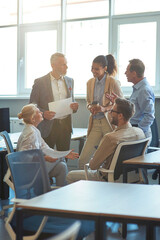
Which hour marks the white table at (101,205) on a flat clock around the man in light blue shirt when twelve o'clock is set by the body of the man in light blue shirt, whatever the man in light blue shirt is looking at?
The white table is roughly at 9 o'clock from the man in light blue shirt.

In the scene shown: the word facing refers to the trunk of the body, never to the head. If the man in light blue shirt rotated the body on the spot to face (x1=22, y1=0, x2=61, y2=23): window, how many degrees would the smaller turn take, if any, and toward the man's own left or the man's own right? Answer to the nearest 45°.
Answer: approximately 45° to the man's own right

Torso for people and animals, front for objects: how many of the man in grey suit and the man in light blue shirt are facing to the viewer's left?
1

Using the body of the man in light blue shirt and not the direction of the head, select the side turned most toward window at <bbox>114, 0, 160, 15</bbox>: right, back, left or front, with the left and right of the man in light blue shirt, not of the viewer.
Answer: right

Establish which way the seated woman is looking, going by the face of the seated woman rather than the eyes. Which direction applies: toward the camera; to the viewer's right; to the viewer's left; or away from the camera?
to the viewer's right

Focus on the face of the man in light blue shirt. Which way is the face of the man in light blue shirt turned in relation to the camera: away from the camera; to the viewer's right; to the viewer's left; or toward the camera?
to the viewer's left

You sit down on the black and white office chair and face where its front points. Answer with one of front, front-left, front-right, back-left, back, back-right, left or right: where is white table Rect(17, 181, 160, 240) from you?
back-left

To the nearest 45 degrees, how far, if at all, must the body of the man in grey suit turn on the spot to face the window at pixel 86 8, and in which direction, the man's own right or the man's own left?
approximately 135° to the man's own left

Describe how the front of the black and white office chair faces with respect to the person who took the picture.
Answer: facing away from the viewer and to the left of the viewer

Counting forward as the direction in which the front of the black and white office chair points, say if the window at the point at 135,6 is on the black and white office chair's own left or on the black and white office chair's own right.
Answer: on the black and white office chair's own right

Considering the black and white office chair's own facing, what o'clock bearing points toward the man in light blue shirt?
The man in light blue shirt is roughly at 2 o'clock from the black and white office chair.

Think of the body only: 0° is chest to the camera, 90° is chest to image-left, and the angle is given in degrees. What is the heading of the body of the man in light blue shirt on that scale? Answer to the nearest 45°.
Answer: approximately 90°

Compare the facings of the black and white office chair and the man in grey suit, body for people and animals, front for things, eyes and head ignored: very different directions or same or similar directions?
very different directions

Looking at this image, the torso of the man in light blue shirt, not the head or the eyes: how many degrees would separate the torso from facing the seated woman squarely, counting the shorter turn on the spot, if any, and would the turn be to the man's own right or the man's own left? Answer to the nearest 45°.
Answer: approximately 45° to the man's own left

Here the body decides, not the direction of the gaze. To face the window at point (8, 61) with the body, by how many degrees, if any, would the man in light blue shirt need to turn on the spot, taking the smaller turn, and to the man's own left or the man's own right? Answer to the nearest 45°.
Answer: approximately 45° to the man's own right

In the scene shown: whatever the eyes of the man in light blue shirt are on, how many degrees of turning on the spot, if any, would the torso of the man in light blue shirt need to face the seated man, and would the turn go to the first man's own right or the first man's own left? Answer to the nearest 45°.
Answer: approximately 90° to the first man's own left
